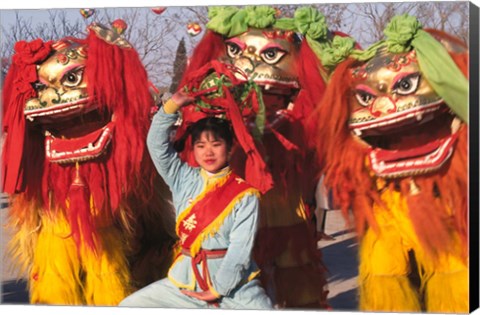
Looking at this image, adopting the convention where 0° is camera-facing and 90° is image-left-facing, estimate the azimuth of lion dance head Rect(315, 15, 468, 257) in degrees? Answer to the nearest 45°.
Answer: approximately 45°

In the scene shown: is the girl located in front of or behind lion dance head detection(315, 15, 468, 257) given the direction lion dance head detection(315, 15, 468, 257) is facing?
in front
